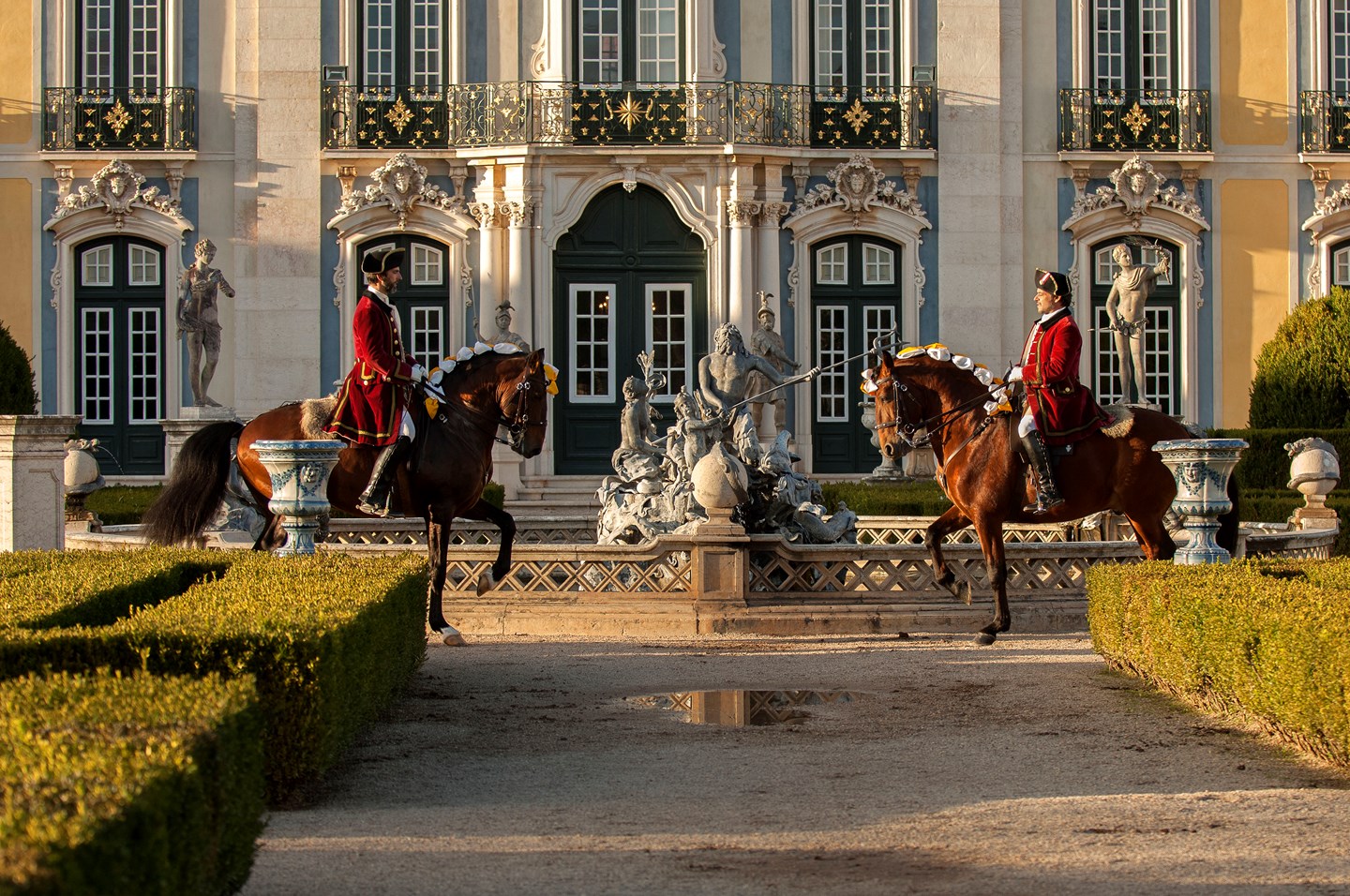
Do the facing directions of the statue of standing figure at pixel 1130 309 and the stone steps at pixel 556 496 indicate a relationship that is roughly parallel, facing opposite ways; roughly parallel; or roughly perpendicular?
roughly parallel

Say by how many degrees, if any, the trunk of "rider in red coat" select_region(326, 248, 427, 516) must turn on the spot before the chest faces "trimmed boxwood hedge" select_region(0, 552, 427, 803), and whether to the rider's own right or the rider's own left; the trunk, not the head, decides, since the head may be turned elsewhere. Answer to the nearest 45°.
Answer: approximately 90° to the rider's own right

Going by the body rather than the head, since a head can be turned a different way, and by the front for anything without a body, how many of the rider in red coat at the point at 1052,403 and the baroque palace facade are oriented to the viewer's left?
1

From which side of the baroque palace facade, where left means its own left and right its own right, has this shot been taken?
front

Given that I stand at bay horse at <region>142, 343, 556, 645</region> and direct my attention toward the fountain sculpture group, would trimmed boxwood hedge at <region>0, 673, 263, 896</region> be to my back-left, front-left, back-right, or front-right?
back-right

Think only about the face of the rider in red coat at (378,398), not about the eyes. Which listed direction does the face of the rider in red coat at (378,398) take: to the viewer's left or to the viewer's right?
to the viewer's right

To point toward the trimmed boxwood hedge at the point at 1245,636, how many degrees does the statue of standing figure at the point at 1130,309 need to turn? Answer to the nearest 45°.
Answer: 0° — it already faces it

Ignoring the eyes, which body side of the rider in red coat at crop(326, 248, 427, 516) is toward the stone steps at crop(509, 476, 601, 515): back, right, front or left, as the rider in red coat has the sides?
left

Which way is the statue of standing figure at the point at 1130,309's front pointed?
toward the camera

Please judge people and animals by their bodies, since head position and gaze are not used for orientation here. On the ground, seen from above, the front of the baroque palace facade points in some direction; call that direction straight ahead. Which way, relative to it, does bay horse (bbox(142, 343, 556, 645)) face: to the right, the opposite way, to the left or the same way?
to the left

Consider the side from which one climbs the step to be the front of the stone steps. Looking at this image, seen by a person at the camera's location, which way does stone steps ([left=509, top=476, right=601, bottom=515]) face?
facing the viewer

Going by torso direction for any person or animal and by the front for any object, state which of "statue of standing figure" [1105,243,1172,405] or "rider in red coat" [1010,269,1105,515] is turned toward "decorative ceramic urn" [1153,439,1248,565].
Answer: the statue of standing figure

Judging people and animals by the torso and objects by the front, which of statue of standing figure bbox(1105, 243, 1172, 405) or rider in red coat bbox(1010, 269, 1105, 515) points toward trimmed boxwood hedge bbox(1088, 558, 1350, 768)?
the statue of standing figure

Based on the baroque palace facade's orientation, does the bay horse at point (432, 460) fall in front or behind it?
in front

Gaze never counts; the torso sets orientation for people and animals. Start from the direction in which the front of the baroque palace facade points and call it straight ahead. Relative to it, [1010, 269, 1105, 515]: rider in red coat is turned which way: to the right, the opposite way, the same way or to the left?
to the right

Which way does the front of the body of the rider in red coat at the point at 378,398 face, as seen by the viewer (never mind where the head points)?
to the viewer's right

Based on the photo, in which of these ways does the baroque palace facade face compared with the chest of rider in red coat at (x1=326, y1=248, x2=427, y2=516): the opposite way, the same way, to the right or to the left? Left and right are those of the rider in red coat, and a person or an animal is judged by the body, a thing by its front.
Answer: to the right

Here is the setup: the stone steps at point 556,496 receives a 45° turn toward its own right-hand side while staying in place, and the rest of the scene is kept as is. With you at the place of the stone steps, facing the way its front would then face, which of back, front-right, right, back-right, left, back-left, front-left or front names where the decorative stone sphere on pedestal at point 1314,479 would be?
left

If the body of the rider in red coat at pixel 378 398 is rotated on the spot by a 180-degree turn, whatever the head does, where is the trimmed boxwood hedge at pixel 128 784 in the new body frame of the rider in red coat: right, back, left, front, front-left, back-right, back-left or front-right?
left

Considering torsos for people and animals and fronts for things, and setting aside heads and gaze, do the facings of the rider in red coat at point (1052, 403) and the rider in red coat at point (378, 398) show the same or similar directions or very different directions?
very different directions
